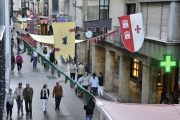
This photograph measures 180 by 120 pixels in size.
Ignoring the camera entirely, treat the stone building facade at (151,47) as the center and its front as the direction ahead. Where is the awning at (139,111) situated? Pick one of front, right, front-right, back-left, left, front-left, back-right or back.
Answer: front-left

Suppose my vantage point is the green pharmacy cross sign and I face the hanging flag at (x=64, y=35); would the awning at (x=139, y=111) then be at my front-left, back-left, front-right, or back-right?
back-left

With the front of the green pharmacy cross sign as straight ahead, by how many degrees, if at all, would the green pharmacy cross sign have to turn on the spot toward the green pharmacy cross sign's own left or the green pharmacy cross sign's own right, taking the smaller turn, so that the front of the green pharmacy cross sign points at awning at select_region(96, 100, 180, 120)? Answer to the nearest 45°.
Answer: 0° — it already faces it

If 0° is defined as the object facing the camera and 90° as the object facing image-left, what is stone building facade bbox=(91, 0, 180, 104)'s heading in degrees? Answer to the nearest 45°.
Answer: approximately 45°

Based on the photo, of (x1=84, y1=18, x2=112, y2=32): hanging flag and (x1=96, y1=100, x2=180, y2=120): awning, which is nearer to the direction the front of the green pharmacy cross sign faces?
the awning

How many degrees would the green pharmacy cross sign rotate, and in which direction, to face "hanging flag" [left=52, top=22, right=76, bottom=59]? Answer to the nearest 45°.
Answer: approximately 135° to its right

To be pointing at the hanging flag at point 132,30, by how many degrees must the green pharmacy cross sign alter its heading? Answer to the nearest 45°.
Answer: approximately 135° to its right

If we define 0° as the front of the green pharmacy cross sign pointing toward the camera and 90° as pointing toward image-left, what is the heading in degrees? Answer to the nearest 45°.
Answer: approximately 0°
